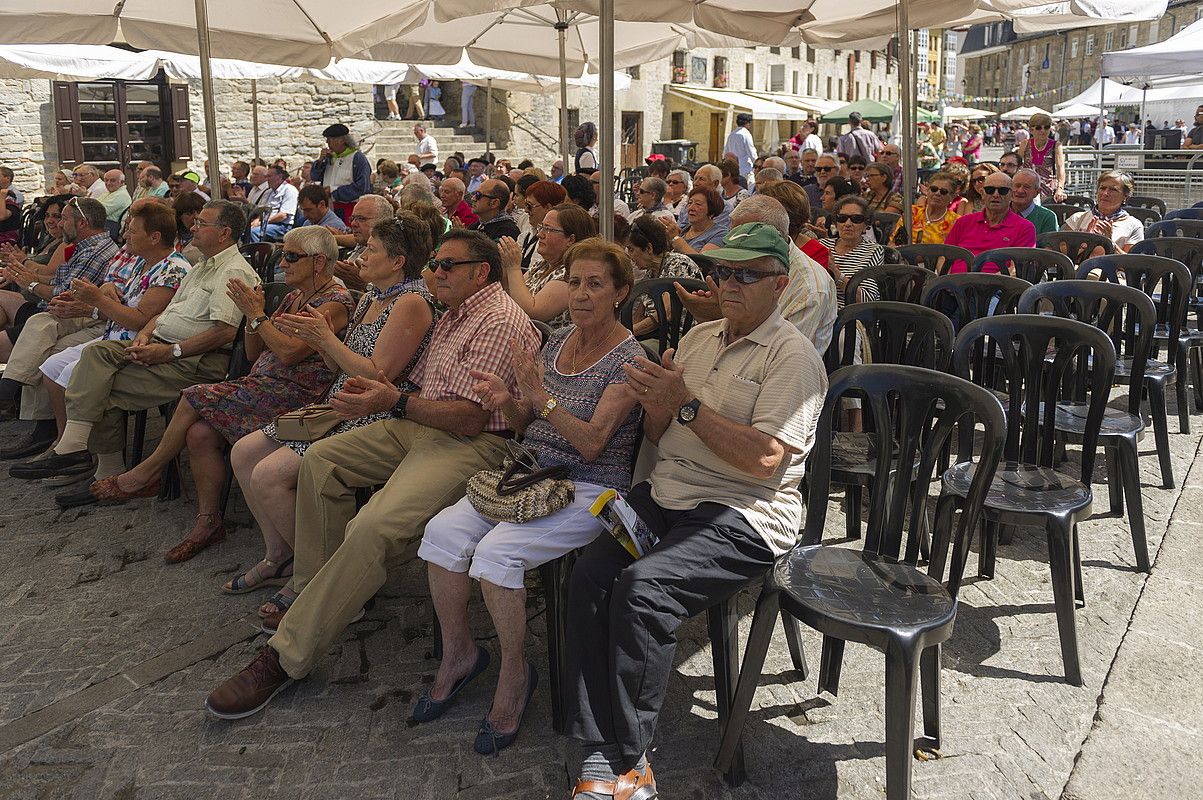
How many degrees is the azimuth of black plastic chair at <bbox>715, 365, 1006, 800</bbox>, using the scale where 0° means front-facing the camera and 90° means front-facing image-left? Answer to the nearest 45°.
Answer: approximately 45°

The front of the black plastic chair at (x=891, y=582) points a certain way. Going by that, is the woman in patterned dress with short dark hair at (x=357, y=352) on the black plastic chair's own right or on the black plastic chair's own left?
on the black plastic chair's own right

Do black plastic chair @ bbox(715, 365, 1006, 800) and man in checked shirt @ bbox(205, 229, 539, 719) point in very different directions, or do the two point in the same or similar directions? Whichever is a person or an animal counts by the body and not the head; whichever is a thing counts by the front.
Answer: same or similar directions

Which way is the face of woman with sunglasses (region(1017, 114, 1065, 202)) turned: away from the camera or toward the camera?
toward the camera

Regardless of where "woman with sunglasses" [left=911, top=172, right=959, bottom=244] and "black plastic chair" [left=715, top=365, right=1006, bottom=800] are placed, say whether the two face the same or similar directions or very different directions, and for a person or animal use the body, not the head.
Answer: same or similar directions

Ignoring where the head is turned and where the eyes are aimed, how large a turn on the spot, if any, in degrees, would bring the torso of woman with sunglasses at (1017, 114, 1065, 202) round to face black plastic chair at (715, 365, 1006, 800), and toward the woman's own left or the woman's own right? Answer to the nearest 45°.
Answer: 0° — they already face it

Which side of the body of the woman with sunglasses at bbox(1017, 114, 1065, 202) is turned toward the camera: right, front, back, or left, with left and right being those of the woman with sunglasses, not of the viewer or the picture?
front

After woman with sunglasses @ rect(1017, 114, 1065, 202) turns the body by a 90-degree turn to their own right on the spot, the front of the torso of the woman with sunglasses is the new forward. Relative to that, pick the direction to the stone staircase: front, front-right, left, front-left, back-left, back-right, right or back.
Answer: front-right

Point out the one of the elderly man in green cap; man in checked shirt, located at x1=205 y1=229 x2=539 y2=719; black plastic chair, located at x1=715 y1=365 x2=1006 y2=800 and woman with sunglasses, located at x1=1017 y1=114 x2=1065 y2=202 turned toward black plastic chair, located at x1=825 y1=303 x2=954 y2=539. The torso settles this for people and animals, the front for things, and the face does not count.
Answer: the woman with sunglasses

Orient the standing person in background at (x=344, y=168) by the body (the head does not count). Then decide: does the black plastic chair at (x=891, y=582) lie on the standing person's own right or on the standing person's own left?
on the standing person's own left

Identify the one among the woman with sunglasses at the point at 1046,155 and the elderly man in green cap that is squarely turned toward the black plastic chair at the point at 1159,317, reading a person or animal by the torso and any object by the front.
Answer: the woman with sunglasses

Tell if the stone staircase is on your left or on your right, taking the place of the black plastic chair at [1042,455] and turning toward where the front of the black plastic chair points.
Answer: on your right

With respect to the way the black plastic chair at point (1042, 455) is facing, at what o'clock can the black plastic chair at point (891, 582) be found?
the black plastic chair at point (891, 582) is roughly at 11 o'clock from the black plastic chair at point (1042, 455).

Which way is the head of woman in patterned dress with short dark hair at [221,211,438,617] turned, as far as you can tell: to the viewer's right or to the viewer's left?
to the viewer's left

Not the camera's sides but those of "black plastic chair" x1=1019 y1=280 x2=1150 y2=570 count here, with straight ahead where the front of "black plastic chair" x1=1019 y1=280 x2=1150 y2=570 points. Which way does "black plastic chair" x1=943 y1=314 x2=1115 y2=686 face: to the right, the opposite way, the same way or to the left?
the same way

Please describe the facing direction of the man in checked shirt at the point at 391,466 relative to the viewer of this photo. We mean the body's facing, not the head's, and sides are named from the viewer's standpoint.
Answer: facing the viewer and to the left of the viewer

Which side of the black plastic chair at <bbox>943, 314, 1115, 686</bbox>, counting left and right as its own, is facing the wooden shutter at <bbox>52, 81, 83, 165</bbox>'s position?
right

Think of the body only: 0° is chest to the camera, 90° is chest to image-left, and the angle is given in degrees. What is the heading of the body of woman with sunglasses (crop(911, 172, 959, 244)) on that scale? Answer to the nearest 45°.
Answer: approximately 45°

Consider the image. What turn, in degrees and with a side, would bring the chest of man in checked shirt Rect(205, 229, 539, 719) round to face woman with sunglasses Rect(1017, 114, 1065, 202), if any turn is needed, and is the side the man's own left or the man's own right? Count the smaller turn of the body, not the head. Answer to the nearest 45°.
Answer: approximately 180°

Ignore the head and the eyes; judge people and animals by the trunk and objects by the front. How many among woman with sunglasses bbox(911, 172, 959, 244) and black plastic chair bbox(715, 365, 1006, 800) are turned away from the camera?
0
